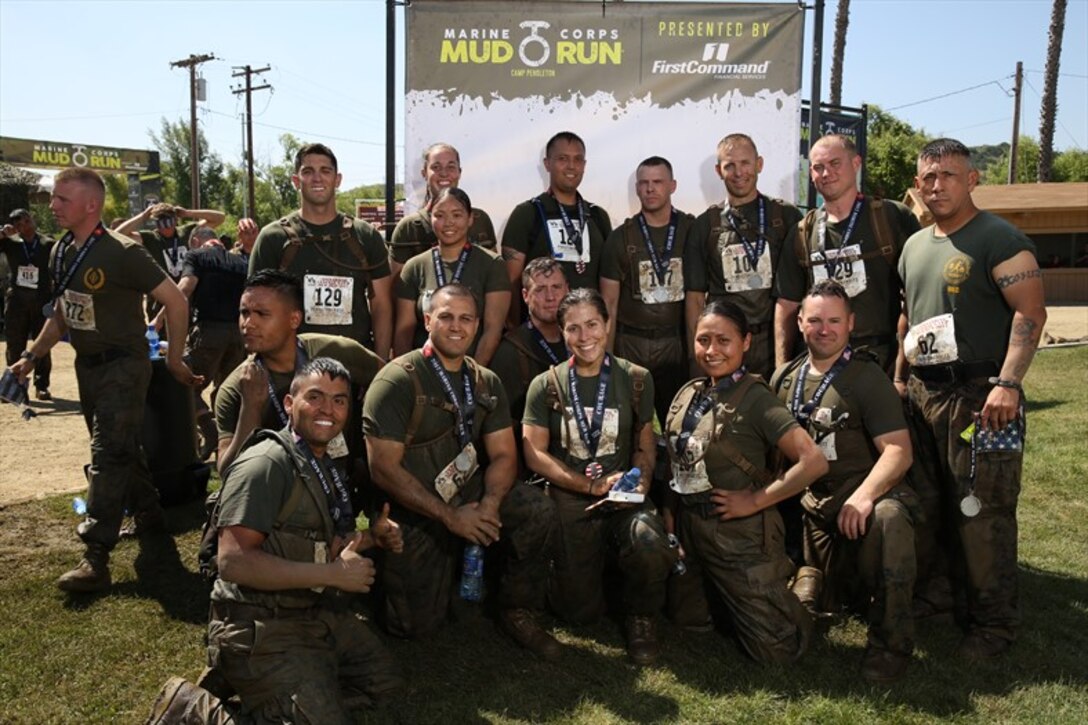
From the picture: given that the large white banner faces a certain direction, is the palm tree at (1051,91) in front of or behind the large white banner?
behind

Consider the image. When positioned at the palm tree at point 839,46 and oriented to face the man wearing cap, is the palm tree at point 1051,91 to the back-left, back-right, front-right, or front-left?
back-left

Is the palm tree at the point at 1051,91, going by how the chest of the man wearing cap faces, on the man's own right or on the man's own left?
on the man's own left

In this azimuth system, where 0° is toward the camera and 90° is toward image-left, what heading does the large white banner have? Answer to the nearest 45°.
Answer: approximately 0°

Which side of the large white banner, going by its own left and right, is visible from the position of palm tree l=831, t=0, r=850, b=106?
back
